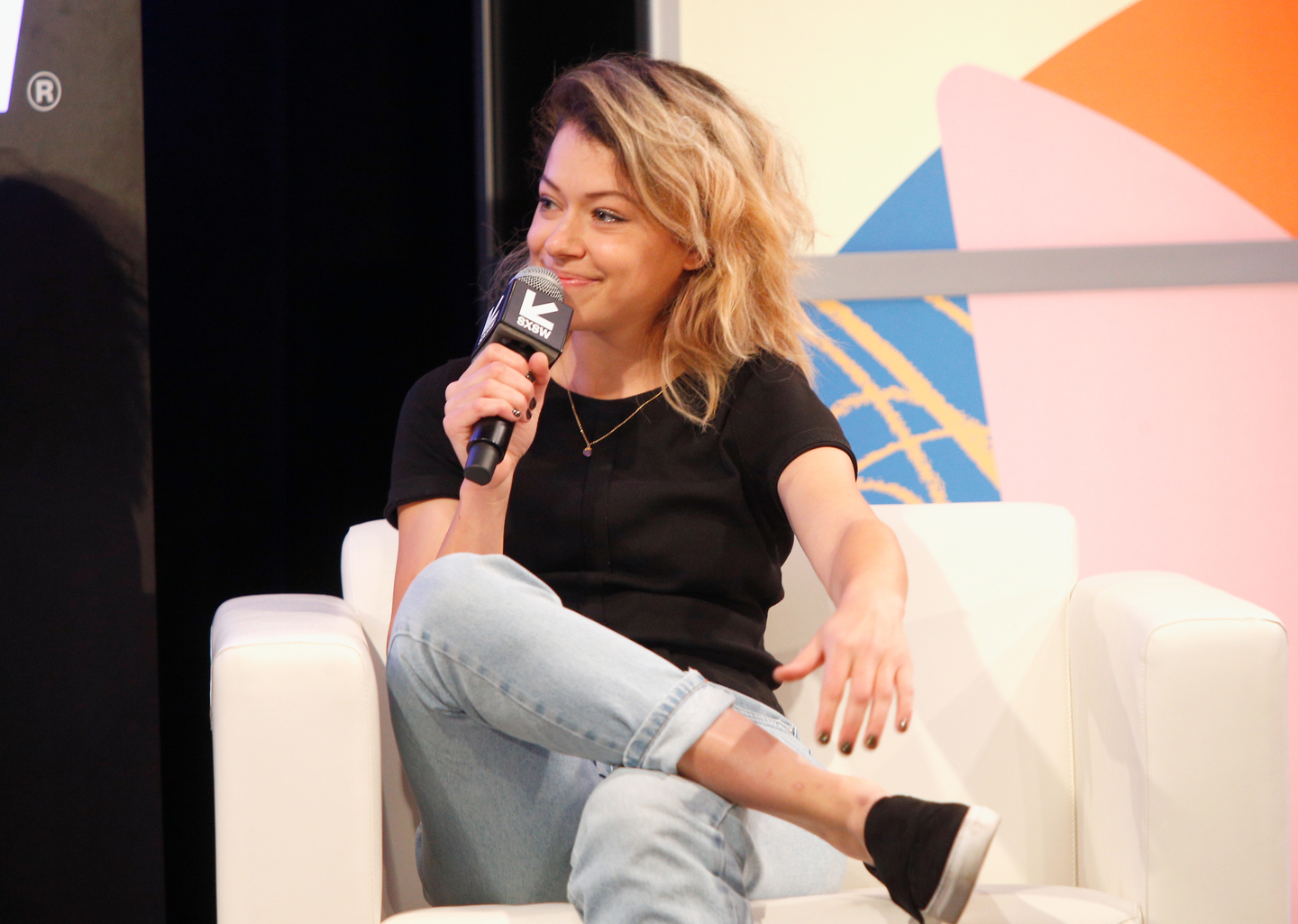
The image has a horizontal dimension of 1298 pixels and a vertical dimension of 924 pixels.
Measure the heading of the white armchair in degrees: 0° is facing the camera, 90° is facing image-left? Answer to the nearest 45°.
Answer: approximately 0°

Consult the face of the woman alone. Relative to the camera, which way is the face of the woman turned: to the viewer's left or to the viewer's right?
to the viewer's left
